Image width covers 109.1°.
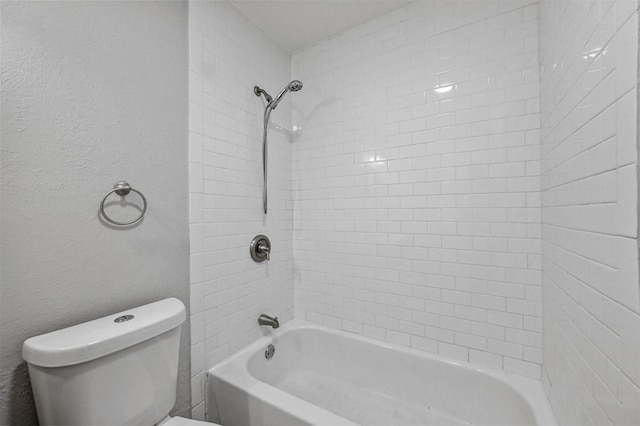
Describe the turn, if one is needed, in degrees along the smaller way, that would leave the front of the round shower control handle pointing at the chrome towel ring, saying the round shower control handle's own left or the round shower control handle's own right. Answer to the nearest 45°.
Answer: approximately 90° to the round shower control handle's own right

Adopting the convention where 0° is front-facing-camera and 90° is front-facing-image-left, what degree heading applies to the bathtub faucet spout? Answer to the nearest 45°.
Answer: approximately 315°
